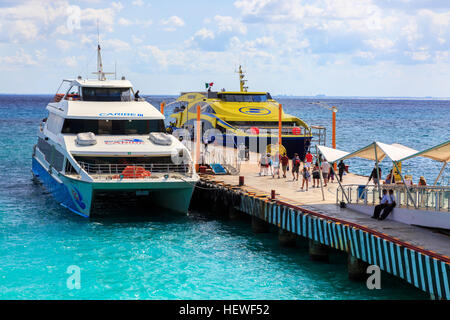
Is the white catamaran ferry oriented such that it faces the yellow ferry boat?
no

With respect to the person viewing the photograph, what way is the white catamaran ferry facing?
facing the viewer

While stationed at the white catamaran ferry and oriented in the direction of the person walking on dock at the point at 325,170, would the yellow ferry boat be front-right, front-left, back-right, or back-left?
front-left

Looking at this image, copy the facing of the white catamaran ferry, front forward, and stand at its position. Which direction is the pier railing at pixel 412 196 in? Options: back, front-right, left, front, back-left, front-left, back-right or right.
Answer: front-left
